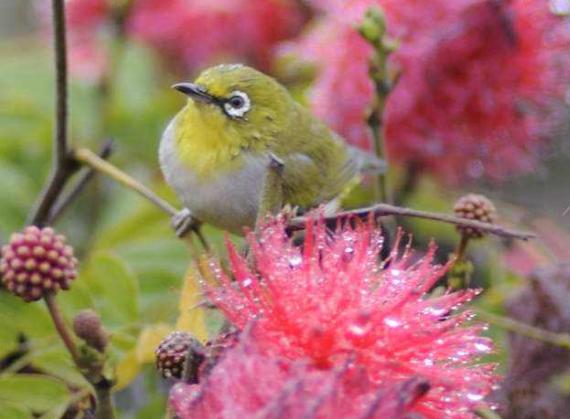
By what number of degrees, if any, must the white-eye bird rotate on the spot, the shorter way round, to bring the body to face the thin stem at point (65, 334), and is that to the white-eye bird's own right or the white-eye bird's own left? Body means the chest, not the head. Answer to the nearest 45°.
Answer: approximately 45° to the white-eye bird's own right

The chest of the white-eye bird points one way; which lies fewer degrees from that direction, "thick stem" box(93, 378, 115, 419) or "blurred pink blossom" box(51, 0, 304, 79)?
the thick stem

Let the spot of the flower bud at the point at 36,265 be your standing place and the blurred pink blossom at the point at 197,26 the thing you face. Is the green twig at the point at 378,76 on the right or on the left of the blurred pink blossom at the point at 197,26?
right

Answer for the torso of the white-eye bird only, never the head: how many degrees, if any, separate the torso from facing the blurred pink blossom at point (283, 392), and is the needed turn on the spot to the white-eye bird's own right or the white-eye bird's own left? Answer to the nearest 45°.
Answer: approximately 45° to the white-eye bird's own left

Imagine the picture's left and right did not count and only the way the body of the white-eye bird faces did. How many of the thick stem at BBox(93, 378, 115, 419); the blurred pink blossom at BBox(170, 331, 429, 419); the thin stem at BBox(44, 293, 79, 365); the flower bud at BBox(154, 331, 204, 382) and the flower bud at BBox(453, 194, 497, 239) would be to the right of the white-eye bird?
0

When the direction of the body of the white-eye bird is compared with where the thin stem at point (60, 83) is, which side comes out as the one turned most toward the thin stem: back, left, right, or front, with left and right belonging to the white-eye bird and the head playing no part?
front

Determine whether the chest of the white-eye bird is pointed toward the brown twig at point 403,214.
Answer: no

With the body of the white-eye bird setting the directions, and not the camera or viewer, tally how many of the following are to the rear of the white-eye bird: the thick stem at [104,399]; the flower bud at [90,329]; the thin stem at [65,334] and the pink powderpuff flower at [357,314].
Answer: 0

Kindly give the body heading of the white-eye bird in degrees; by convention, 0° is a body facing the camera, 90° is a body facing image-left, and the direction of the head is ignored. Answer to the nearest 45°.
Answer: approximately 45°

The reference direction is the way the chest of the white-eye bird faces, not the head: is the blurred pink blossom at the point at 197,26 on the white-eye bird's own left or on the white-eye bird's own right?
on the white-eye bird's own right

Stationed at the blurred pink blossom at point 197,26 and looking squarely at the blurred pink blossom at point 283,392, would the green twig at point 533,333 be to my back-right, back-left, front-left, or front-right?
front-left

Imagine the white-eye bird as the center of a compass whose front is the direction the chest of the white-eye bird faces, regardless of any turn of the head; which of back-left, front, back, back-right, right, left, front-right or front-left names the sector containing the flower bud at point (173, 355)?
front-left

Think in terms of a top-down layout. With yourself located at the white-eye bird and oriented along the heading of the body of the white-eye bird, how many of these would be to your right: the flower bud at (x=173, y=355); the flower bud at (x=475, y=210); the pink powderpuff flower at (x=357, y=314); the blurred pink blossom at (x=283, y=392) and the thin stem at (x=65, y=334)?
0

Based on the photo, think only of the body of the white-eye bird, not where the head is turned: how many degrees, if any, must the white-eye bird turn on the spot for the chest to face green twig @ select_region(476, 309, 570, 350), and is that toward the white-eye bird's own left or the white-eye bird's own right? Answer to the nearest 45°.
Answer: approximately 90° to the white-eye bird's own left
